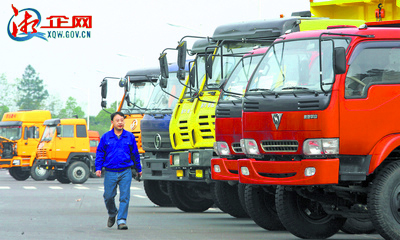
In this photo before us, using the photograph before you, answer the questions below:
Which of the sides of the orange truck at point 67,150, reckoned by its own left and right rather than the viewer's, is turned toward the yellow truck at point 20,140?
right

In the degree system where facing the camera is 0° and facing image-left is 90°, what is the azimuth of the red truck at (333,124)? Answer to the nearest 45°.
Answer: approximately 45°

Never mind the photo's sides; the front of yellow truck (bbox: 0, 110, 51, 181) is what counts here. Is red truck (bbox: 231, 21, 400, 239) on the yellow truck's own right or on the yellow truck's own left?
on the yellow truck's own left

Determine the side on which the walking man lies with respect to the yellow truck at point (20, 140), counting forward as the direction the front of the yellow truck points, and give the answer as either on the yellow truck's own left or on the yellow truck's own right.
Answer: on the yellow truck's own left

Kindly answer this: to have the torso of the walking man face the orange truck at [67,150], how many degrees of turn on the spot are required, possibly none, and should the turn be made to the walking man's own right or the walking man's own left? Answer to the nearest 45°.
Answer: approximately 180°

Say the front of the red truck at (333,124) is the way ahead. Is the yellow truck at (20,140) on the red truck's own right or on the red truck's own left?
on the red truck's own right
